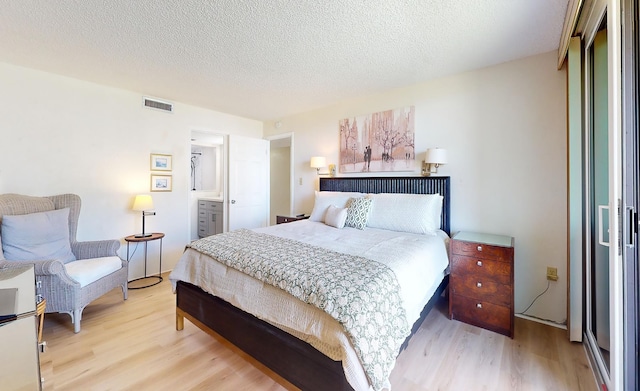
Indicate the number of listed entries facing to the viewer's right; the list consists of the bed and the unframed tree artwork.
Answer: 0

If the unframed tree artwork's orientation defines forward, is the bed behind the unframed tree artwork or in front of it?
in front

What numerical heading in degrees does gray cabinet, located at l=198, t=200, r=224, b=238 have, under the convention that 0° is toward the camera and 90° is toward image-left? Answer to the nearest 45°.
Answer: approximately 315°

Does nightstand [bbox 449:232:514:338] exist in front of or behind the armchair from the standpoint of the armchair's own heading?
in front

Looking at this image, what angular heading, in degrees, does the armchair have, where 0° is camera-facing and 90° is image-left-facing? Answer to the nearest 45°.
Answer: approximately 315°
